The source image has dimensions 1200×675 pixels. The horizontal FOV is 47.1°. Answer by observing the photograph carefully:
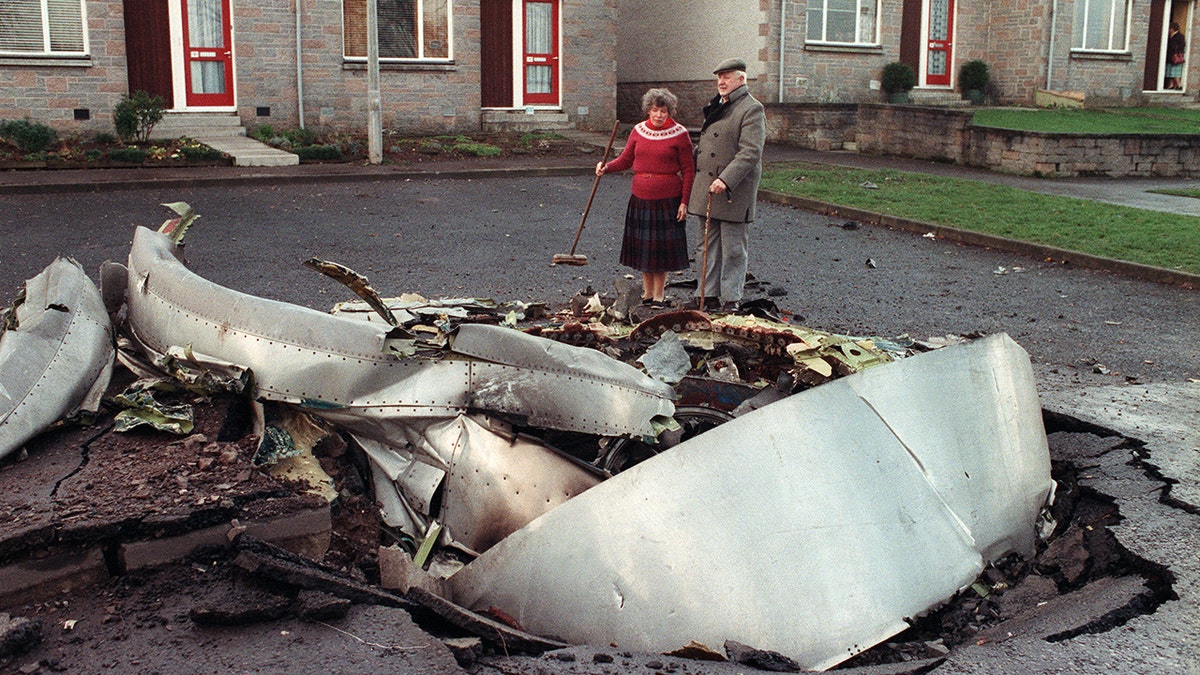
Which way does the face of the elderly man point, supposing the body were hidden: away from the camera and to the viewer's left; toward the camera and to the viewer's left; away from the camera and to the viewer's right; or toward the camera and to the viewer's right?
toward the camera and to the viewer's left

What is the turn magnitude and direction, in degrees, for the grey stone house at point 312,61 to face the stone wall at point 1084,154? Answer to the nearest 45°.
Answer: approximately 90° to its left

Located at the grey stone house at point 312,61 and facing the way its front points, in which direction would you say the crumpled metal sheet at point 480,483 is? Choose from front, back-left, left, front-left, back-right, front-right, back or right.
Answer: front

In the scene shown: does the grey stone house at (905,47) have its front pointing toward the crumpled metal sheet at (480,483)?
yes

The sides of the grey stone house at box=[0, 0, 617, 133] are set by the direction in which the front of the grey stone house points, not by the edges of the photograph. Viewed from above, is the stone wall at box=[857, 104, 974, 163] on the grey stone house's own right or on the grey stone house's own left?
on the grey stone house's own left

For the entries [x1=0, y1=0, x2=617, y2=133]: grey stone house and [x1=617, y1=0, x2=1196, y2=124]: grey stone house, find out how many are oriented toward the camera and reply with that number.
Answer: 2

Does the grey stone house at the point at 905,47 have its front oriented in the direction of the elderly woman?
yes

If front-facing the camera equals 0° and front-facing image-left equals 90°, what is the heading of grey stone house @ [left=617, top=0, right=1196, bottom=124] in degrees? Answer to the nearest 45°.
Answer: approximately 0°

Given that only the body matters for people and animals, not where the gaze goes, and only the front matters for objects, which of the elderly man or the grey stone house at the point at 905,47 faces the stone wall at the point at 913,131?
the grey stone house

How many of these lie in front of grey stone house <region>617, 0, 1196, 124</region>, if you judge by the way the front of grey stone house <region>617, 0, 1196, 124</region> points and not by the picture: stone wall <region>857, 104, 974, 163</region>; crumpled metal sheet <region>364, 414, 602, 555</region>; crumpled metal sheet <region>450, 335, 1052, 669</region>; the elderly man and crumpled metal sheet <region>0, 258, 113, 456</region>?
5

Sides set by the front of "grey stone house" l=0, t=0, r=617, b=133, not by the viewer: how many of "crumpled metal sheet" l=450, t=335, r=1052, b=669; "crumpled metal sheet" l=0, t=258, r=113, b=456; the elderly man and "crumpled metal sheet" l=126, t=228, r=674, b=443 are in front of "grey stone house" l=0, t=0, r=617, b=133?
4

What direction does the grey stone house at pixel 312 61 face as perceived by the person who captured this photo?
facing the viewer

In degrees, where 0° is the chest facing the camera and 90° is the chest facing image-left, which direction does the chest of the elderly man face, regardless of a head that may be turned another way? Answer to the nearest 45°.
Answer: approximately 45°

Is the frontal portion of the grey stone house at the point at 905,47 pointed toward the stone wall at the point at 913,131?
yes

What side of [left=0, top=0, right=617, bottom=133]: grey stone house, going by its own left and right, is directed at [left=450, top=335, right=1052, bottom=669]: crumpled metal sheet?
front

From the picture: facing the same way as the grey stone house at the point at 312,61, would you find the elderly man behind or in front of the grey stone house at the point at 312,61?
in front

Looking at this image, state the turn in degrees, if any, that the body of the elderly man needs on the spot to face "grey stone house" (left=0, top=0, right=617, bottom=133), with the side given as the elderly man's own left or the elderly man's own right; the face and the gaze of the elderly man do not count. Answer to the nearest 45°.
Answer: approximately 90° to the elderly man's own right
